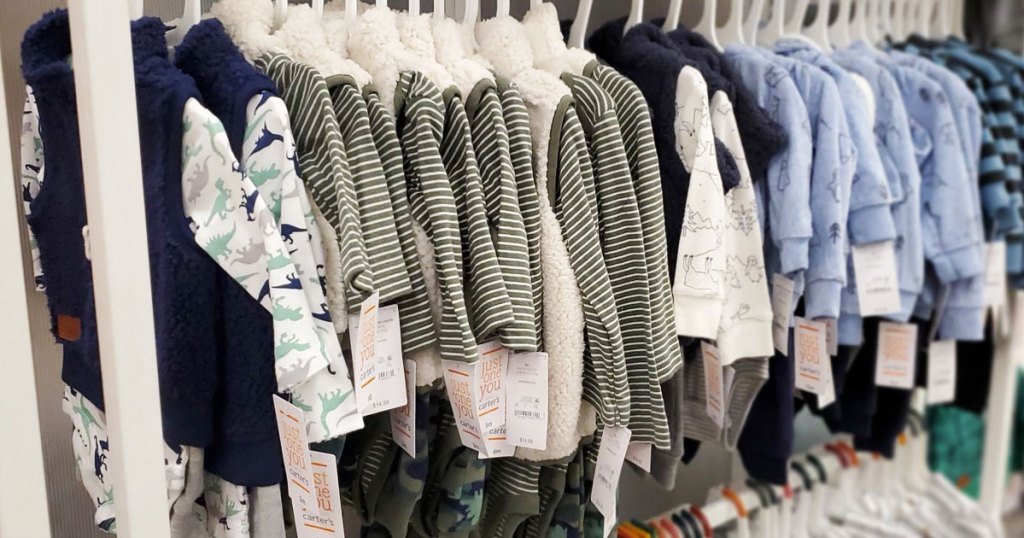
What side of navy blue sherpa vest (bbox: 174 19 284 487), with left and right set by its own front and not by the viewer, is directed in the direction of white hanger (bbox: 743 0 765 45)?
back

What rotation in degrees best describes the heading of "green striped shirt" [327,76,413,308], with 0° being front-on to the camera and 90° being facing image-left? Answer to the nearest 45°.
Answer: approximately 45°

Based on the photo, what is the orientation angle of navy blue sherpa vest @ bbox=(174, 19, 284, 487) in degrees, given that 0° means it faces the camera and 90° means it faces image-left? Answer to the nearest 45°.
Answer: approximately 45°

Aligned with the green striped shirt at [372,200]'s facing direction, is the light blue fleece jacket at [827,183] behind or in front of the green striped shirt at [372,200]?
behind

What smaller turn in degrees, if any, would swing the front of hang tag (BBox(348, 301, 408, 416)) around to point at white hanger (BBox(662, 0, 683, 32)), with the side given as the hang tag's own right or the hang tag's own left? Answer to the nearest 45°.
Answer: approximately 135° to the hang tag's own left

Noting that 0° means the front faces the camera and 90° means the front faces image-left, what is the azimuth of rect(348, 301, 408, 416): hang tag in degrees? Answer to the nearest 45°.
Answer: approximately 0°
